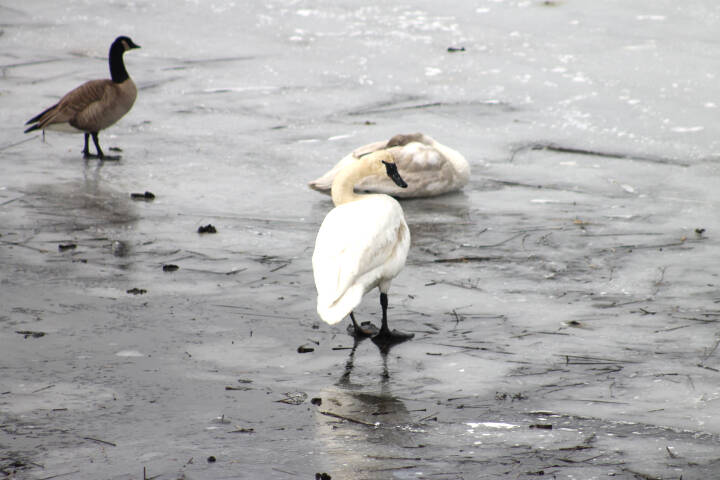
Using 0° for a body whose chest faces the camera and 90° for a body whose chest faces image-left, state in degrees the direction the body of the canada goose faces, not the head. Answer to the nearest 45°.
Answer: approximately 270°

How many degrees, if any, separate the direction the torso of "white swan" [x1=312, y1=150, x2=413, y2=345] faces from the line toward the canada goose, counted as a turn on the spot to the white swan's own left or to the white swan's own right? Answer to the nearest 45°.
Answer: approximately 90° to the white swan's own left

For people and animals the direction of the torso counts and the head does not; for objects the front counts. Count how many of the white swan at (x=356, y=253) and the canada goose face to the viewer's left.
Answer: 0

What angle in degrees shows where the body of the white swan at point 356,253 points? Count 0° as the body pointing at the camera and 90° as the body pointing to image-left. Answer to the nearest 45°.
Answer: approximately 225°

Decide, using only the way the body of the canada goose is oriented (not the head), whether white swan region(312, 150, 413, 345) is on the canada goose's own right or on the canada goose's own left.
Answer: on the canada goose's own right
